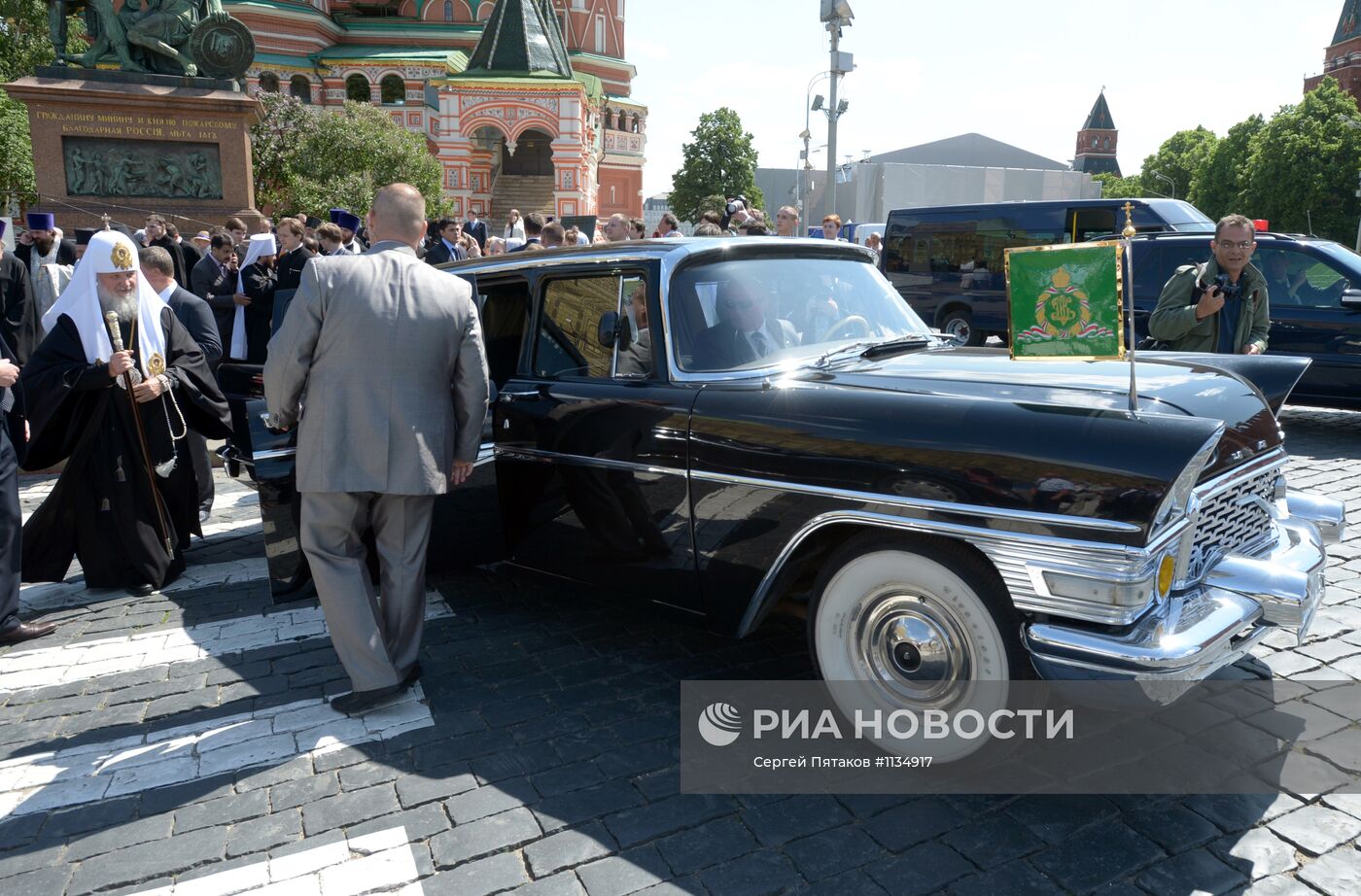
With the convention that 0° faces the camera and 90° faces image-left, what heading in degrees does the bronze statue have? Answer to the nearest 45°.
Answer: approximately 0°

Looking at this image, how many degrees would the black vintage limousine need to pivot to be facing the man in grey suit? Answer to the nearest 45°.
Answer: approximately 135° to its right

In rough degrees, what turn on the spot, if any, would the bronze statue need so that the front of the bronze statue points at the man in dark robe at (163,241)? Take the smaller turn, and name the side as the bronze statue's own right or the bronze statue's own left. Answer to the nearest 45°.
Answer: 0° — it already faces them

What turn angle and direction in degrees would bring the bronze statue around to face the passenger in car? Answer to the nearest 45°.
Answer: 0° — it already faces them

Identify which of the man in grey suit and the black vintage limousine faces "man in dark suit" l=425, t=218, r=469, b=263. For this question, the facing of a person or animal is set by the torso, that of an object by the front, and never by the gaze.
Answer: the man in grey suit

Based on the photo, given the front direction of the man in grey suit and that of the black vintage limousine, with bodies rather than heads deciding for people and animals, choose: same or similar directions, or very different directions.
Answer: very different directions

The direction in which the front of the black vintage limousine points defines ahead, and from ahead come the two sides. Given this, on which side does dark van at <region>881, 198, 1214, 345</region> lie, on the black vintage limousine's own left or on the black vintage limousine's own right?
on the black vintage limousine's own left

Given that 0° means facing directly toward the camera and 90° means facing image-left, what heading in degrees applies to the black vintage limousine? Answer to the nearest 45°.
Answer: approximately 315°

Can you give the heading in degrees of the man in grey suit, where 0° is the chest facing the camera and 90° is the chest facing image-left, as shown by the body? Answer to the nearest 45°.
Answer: approximately 180°

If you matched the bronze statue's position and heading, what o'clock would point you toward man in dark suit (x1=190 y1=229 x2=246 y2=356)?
The man in dark suit is roughly at 12 o'clock from the bronze statue.

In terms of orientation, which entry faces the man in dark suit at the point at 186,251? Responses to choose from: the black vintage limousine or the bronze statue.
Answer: the bronze statue

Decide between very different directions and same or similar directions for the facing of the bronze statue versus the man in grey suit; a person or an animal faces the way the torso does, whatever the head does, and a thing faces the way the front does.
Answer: very different directions

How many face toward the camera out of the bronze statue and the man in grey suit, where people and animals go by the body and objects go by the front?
1
